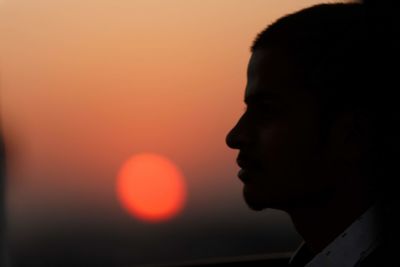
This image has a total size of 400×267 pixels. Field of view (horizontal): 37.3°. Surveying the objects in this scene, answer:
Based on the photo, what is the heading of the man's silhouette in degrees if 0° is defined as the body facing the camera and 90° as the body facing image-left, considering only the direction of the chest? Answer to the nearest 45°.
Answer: approximately 90°
